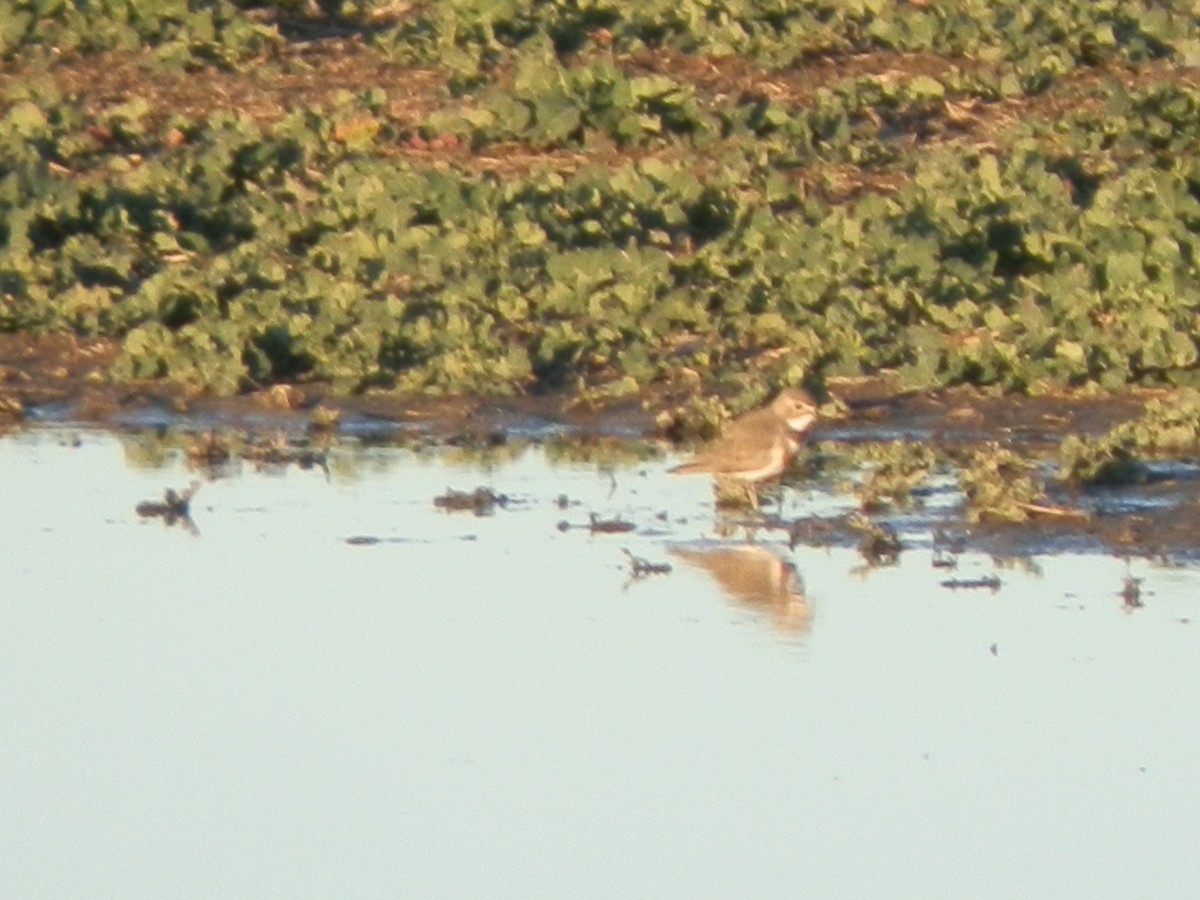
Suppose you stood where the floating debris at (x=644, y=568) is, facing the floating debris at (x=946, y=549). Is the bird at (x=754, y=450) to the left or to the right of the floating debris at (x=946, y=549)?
left

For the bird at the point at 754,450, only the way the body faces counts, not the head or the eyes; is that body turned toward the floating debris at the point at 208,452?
no

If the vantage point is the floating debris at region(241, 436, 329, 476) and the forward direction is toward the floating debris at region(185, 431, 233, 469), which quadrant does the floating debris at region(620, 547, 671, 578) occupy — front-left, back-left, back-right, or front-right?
back-left

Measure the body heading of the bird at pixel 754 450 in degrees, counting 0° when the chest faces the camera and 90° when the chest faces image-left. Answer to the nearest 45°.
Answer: approximately 270°

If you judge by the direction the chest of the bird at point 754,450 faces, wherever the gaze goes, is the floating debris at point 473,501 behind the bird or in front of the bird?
behind

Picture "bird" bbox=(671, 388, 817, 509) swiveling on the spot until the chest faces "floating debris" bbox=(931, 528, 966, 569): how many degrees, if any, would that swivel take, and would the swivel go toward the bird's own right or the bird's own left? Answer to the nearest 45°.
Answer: approximately 45° to the bird's own right

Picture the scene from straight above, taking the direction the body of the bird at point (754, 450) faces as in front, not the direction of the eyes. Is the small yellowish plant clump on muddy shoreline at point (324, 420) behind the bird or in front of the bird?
behind

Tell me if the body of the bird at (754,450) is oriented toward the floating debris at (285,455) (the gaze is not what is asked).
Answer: no

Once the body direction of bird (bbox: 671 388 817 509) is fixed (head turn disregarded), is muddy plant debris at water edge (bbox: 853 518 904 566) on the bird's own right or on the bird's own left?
on the bird's own right

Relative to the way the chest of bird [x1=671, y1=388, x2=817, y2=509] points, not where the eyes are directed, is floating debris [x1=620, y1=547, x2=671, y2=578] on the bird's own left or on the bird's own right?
on the bird's own right
